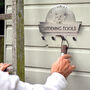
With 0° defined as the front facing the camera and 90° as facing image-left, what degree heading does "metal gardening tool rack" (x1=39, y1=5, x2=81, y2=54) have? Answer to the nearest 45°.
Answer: approximately 0°
